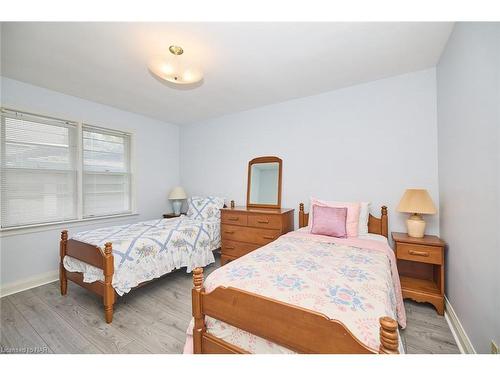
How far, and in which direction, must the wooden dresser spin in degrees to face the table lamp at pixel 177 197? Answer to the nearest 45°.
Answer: approximately 90° to its right

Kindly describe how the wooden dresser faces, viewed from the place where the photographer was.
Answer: facing the viewer and to the left of the viewer

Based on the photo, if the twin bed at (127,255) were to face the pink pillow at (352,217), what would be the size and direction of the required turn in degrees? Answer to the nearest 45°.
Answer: approximately 90° to its left

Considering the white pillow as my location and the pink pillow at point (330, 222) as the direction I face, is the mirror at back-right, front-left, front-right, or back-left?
front-left

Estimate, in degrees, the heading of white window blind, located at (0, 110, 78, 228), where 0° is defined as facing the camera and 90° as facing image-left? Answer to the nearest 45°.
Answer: approximately 315°

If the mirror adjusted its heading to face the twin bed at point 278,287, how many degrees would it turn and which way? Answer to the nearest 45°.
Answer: approximately 45° to its left

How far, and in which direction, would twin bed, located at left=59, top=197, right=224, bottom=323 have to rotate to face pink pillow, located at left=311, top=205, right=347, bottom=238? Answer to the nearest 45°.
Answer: approximately 90° to its left

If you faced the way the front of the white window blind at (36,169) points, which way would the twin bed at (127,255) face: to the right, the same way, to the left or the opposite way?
to the right

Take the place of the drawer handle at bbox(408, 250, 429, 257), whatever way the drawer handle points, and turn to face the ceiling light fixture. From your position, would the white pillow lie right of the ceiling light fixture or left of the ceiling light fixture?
right

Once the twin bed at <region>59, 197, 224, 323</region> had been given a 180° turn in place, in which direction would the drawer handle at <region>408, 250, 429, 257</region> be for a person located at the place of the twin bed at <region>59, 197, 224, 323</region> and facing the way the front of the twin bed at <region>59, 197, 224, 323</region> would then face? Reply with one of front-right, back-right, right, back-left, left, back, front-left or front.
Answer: right

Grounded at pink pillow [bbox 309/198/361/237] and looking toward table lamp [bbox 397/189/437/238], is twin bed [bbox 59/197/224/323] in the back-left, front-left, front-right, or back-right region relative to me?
back-right

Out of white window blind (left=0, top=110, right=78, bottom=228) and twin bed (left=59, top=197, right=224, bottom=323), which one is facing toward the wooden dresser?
the white window blind

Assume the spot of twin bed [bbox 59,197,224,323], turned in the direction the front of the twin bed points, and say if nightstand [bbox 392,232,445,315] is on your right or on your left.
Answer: on your left

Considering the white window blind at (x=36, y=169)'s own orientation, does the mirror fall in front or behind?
in front

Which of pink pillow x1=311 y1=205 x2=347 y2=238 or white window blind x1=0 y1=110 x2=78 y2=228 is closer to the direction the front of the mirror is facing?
the white window blind

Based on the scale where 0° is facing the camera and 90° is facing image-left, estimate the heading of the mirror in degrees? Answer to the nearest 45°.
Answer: approximately 45°

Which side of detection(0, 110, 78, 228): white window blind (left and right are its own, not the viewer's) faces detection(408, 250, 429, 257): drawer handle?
front

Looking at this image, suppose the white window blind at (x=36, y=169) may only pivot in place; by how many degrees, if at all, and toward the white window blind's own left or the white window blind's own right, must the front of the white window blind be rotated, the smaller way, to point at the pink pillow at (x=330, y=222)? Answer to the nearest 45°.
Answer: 0° — it already faces it

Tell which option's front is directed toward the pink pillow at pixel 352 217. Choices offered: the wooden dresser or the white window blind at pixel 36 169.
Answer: the white window blind

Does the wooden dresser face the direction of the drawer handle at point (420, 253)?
no

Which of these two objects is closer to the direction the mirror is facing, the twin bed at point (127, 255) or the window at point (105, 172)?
the twin bed

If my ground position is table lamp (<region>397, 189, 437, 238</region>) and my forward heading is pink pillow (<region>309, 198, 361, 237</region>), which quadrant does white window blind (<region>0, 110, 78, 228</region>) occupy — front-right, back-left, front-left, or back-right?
front-left

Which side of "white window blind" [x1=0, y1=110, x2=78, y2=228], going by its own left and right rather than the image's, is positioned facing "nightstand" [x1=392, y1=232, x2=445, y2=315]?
front

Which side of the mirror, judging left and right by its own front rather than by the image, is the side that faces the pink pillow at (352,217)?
left
